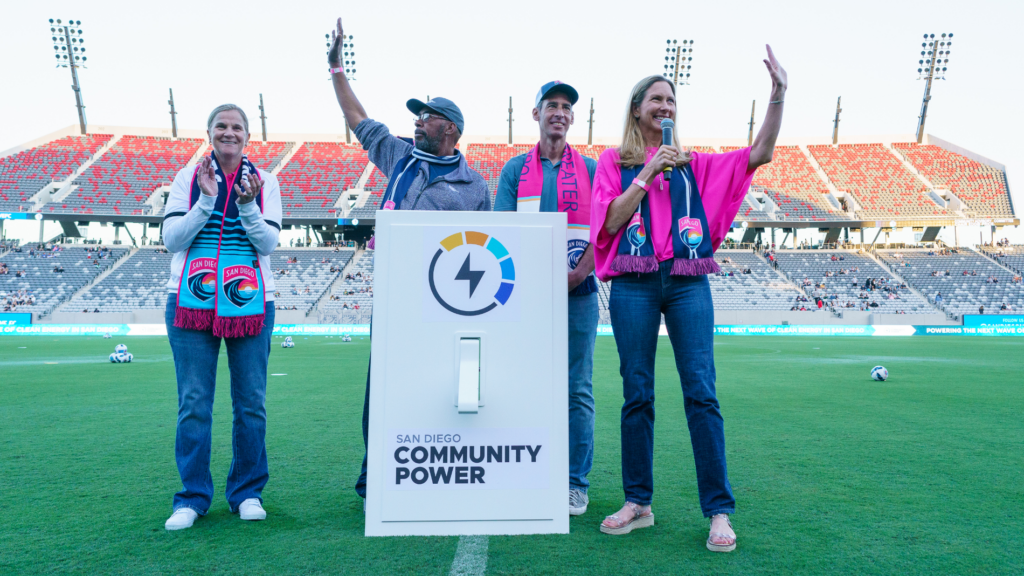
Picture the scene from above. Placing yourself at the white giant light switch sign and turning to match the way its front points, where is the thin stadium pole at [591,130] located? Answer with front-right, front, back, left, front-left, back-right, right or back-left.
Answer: back

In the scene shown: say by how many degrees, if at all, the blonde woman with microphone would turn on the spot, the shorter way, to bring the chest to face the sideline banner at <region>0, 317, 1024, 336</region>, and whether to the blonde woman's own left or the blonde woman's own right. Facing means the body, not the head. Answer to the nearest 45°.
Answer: approximately 180°

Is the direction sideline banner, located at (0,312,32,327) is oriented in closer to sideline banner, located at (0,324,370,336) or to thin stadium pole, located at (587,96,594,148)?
the sideline banner

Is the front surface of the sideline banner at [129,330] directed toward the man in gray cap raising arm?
yes

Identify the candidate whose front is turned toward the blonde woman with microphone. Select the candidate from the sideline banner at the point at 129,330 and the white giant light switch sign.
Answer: the sideline banner

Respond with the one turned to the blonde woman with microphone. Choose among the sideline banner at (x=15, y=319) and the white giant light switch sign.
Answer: the sideline banner

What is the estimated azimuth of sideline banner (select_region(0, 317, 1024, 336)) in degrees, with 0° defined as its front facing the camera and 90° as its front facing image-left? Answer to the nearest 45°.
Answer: approximately 0°

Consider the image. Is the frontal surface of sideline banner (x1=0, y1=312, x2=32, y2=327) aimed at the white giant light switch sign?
yes

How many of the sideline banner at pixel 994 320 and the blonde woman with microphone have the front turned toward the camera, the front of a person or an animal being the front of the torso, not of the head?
2

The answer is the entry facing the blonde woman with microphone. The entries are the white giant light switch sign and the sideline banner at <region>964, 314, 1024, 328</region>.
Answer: the sideline banner

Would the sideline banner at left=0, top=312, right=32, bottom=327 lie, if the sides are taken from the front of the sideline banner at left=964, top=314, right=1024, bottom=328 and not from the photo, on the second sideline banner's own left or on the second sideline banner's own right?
on the second sideline banner's own right

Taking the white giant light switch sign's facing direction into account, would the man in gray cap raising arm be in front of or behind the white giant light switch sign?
behind

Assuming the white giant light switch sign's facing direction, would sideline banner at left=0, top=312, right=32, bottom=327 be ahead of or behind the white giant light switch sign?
behind

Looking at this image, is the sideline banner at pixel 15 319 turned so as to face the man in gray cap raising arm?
yes

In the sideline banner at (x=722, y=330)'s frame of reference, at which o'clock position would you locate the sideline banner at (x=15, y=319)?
the sideline banner at (x=15, y=319) is roughly at 3 o'clock from the sideline banner at (x=722, y=330).
